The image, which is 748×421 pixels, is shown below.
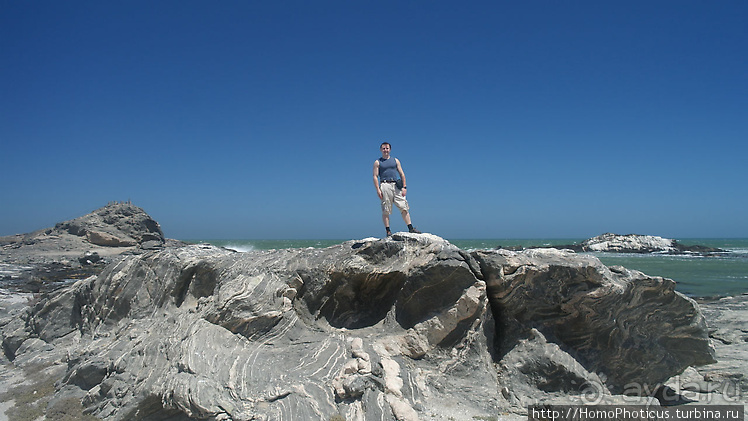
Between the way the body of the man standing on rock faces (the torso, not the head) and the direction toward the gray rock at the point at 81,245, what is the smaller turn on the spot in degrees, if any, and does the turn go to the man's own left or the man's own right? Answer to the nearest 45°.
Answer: approximately 135° to the man's own right

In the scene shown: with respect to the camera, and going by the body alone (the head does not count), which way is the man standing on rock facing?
toward the camera
